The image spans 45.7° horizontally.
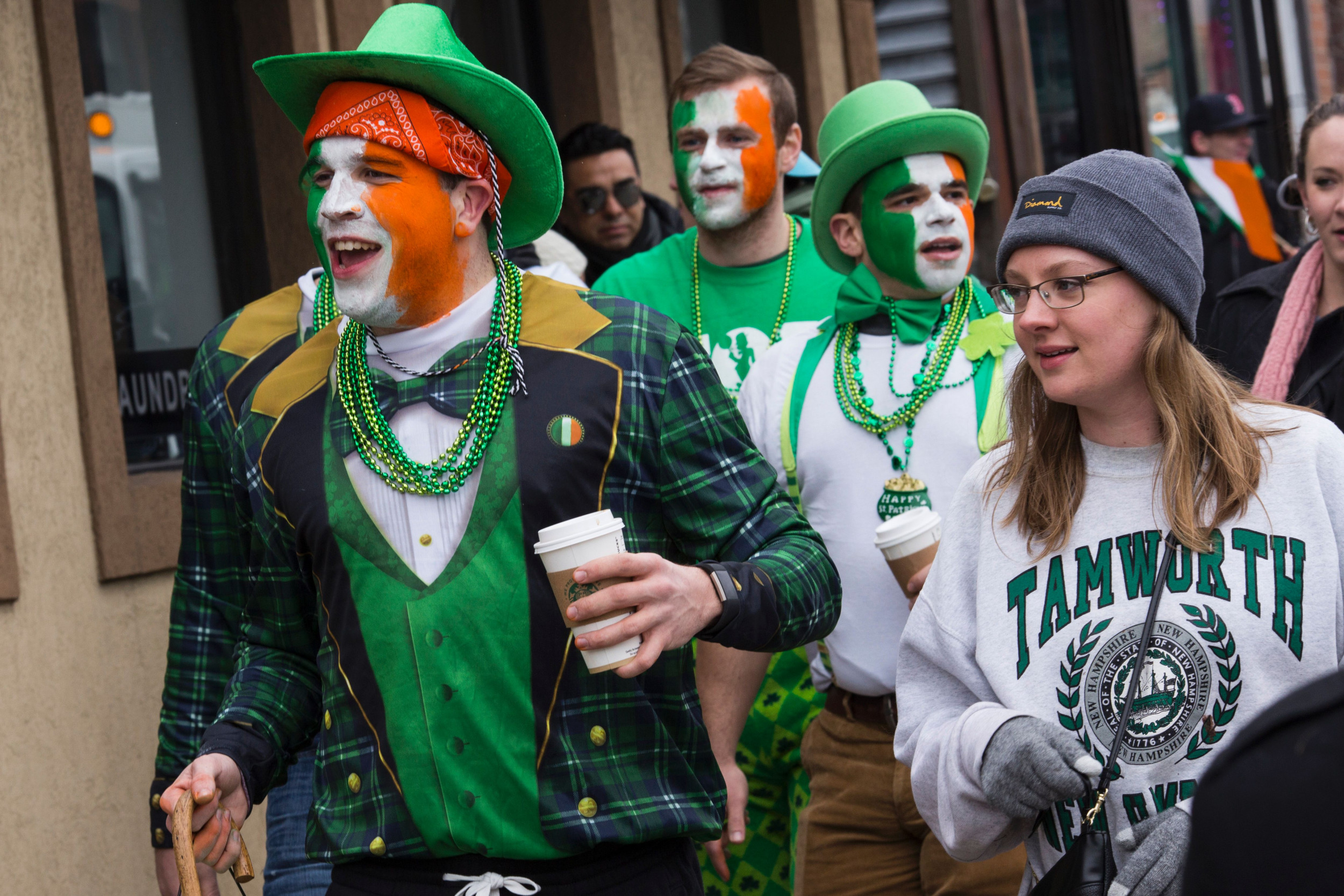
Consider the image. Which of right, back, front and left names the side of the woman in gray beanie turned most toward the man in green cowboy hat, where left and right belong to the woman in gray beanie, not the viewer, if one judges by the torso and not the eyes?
right

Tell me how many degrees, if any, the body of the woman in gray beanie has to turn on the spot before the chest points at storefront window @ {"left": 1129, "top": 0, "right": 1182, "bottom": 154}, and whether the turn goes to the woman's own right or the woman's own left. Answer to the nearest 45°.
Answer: approximately 180°

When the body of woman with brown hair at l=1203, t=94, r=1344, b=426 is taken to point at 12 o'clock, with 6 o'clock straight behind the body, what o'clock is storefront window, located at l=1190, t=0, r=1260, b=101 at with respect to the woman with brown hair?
The storefront window is roughly at 6 o'clock from the woman with brown hair.

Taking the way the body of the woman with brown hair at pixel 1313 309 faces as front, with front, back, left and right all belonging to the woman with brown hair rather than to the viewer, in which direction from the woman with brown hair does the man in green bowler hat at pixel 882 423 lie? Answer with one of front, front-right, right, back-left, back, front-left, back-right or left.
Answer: front-right

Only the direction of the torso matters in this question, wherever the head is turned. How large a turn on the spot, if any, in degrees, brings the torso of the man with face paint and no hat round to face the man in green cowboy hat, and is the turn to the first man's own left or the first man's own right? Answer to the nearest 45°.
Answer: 0° — they already face them

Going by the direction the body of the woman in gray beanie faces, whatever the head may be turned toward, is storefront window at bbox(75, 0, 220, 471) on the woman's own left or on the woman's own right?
on the woman's own right

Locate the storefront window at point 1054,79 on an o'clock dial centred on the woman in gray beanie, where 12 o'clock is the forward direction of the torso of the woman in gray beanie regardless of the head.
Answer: The storefront window is roughly at 6 o'clock from the woman in gray beanie.

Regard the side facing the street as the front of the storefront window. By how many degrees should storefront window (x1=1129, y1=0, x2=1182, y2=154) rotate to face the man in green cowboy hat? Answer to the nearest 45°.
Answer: approximately 45° to its right

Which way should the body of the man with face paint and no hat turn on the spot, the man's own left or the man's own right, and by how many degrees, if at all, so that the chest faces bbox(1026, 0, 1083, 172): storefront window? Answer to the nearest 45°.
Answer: approximately 180°

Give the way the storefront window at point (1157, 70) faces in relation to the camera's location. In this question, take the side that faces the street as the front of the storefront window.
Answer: facing the viewer and to the right of the viewer

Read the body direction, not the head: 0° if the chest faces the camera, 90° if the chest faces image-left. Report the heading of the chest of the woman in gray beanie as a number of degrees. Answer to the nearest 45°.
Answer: approximately 0°

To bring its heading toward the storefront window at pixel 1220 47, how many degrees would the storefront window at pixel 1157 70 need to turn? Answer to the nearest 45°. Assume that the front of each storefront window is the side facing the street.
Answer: approximately 90° to its left

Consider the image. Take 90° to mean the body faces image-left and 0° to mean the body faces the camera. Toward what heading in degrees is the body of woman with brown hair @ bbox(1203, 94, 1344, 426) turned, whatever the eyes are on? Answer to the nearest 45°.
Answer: approximately 0°

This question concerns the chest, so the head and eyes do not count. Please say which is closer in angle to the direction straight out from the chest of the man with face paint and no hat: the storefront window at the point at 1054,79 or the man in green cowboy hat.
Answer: the man in green cowboy hat

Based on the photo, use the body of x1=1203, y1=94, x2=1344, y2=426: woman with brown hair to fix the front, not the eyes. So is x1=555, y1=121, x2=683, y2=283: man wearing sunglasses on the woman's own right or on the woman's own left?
on the woman's own right
